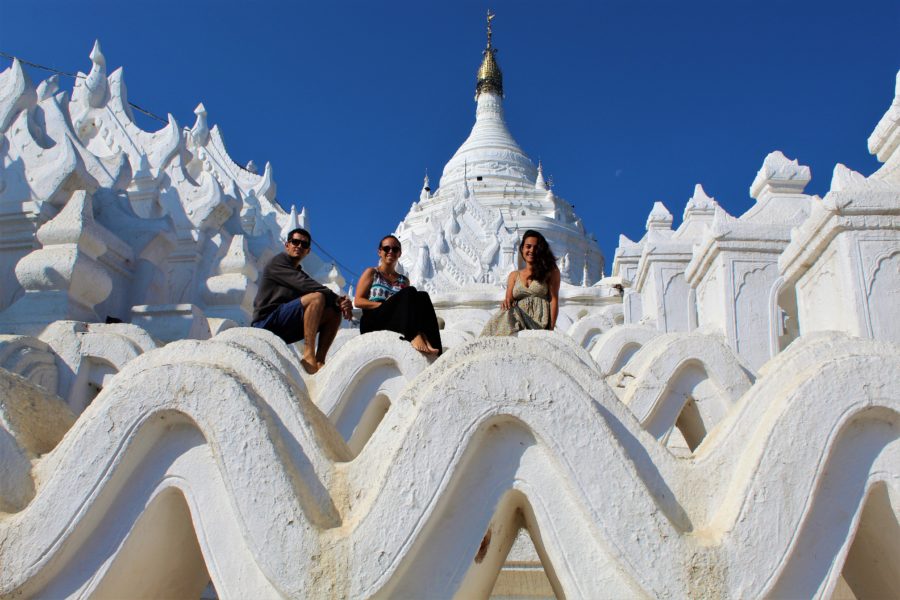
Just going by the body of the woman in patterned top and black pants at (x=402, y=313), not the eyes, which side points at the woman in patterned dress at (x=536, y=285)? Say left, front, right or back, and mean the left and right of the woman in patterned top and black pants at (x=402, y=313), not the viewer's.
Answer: left

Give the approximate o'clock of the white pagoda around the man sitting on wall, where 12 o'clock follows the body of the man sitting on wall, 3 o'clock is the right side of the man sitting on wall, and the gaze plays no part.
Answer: The white pagoda is roughly at 8 o'clock from the man sitting on wall.

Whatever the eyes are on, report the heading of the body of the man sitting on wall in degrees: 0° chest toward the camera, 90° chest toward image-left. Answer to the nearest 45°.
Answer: approximately 315°

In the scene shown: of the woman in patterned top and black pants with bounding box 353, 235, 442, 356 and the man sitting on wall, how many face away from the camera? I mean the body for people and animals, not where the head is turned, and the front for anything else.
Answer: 0

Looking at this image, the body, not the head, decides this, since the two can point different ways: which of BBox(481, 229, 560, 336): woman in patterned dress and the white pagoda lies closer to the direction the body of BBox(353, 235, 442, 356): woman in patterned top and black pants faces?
the woman in patterned dress

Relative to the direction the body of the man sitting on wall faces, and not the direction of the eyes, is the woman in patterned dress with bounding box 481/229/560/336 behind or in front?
in front

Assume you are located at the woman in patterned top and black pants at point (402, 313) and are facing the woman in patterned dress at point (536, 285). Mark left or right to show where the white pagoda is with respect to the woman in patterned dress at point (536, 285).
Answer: left

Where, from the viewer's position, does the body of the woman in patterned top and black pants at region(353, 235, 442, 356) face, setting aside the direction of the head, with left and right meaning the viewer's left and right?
facing the viewer and to the right of the viewer
